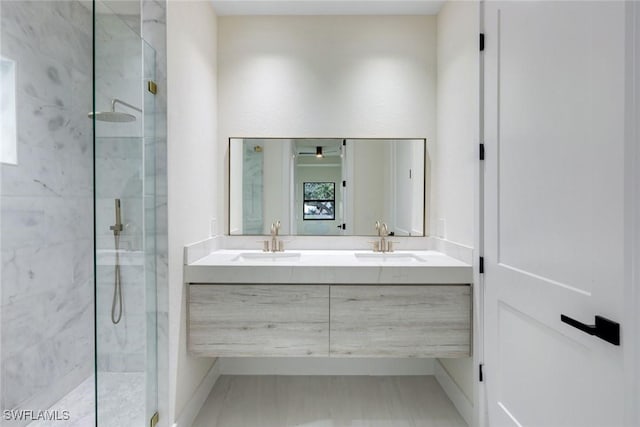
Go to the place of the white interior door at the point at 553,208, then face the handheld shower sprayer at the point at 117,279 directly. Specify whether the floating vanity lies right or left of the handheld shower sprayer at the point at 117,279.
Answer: right

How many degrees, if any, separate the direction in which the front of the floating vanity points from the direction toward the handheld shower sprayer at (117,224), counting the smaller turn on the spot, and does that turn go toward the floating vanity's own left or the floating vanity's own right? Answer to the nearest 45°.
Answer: approximately 45° to the floating vanity's own right

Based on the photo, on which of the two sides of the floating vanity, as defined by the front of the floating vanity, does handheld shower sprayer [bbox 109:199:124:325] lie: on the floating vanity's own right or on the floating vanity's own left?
on the floating vanity's own right

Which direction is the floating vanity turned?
toward the camera

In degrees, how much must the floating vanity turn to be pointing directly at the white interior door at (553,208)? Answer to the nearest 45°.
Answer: approximately 45° to its left
